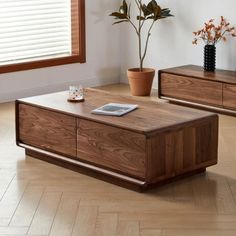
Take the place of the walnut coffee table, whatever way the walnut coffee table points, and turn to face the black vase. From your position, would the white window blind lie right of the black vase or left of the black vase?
left

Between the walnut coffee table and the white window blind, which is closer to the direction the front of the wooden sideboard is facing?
the walnut coffee table

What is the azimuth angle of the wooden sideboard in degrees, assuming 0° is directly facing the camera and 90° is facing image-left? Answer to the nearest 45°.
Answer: approximately 45°

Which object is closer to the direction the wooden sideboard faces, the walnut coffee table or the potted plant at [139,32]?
the walnut coffee table

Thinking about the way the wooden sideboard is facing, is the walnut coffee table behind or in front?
in front

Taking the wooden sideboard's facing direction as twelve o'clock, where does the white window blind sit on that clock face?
The white window blind is roughly at 2 o'clock from the wooden sideboard.

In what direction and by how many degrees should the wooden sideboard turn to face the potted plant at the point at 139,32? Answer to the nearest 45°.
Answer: approximately 90° to its right
